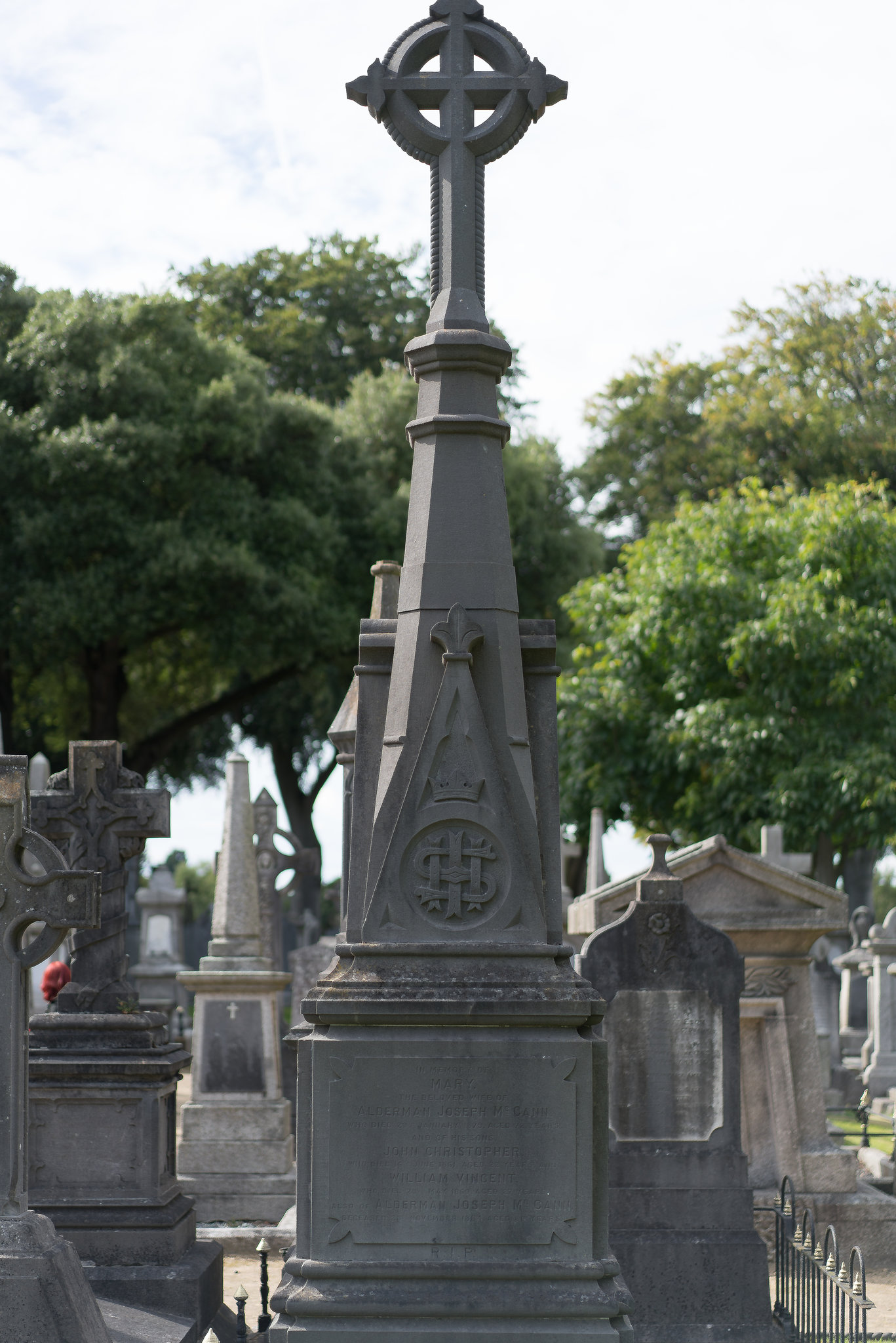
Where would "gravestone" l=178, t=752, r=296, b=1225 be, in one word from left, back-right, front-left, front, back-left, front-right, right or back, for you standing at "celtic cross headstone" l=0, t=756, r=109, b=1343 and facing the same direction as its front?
back

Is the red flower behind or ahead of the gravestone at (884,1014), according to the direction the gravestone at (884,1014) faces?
ahead

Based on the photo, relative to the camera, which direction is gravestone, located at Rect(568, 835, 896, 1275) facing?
toward the camera

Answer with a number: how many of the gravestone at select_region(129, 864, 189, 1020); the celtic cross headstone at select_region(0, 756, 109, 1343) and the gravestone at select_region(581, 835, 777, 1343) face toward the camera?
3

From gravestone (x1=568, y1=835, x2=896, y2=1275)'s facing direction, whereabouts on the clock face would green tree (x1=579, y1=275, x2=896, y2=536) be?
The green tree is roughly at 6 o'clock from the gravestone.

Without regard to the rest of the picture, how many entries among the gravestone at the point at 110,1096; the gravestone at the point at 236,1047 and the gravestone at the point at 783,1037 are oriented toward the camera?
3

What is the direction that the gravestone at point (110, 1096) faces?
toward the camera

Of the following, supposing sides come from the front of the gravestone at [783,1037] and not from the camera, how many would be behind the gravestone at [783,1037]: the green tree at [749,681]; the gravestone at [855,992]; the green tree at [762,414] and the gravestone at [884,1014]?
4

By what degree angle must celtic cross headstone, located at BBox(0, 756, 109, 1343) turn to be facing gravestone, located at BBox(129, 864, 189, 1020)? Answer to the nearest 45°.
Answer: approximately 180°

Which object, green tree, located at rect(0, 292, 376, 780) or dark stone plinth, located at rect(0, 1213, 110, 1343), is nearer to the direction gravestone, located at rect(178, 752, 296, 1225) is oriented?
the dark stone plinth

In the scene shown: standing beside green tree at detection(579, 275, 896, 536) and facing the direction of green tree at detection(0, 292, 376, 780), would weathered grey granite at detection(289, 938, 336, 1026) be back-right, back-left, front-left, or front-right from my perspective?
front-left

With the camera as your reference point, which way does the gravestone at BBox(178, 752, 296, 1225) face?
facing the viewer
